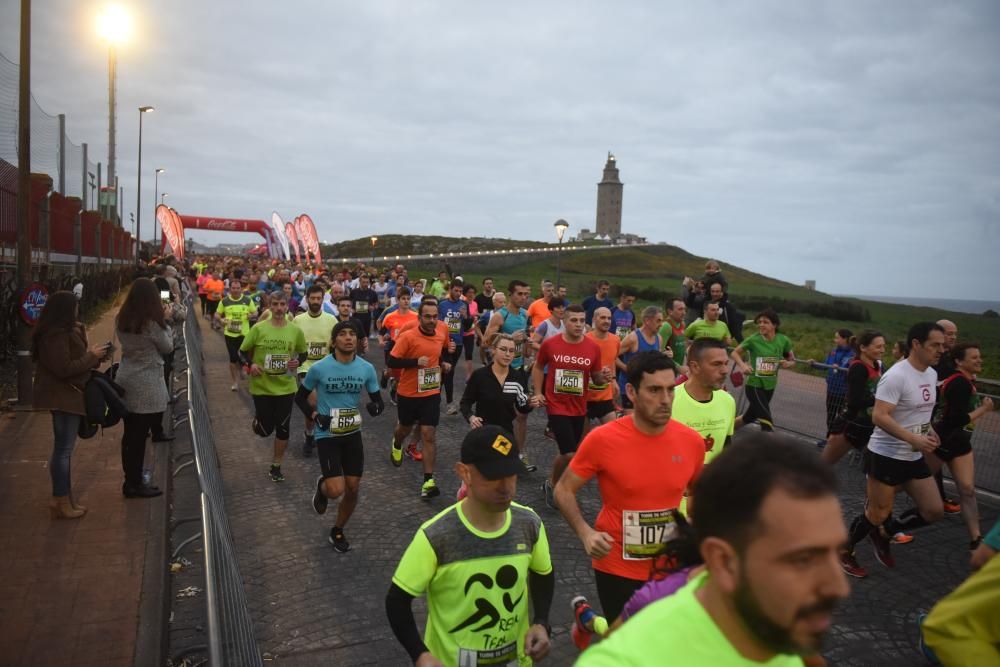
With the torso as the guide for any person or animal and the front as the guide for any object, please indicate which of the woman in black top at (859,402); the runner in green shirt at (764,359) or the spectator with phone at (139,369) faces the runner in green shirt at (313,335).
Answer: the spectator with phone

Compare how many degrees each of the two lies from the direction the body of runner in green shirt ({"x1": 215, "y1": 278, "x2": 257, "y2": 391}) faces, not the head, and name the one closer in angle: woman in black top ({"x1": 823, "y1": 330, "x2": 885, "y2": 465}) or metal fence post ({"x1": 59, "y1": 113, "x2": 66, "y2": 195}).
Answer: the woman in black top

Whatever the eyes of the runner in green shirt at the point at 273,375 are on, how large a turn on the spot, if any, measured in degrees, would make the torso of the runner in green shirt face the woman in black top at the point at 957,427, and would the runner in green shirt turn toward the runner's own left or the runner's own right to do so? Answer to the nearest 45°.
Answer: approximately 45° to the runner's own left

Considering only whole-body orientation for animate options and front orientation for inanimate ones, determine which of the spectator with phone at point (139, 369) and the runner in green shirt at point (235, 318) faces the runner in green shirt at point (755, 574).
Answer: the runner in green shirt at point (235, 318)

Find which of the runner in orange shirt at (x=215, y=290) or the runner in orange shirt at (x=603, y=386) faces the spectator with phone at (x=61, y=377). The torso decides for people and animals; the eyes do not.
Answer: the runner in orange shirt at (x=215, y=290)

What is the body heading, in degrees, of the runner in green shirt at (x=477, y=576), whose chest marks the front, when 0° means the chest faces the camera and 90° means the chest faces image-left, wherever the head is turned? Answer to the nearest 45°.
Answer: approximately 315°

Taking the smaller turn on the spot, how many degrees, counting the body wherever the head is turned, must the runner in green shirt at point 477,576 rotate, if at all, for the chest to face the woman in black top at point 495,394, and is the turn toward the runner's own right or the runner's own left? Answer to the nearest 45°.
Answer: approximately 135° to the runner's own left

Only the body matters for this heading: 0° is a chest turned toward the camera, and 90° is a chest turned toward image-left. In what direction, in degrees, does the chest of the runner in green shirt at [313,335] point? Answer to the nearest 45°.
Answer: approximately 0°
